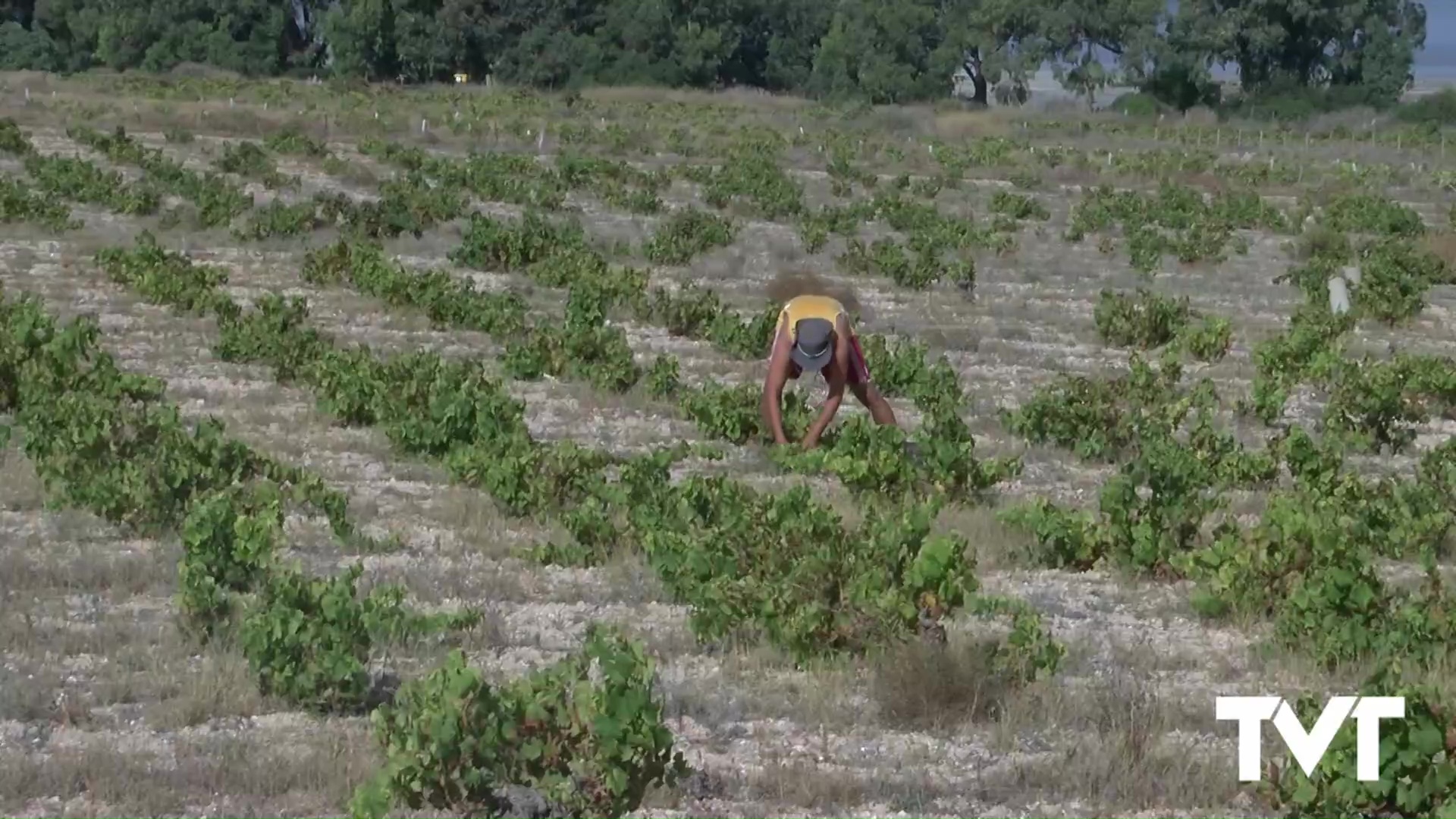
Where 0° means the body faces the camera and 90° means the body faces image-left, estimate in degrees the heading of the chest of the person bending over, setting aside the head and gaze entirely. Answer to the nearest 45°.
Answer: approximately 0°
